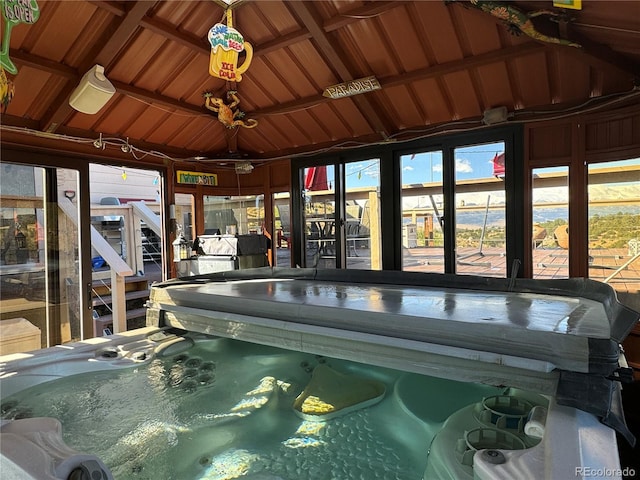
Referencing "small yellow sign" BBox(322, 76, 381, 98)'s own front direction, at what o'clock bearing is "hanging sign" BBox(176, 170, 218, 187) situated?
The hanging sign is roughly at 4 o'clock from the small yellow sign.

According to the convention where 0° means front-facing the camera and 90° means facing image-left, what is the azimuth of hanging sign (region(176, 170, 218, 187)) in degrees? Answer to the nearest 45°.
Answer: approximately 0°

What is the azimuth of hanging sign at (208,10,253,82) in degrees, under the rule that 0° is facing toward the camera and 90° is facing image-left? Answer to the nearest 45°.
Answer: approximately 0°

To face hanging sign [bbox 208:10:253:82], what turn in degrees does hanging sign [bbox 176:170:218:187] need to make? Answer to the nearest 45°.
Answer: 0° — it already faces it

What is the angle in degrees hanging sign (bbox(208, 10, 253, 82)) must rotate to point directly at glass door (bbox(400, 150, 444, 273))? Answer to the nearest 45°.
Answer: approximately 135° to its left

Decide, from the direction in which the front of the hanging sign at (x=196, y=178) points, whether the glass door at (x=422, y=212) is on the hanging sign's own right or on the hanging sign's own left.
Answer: on the hanging sign's own left

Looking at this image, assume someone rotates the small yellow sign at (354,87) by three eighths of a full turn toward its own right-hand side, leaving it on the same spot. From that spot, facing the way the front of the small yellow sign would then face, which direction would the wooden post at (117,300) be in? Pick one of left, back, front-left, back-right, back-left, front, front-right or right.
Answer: front-left

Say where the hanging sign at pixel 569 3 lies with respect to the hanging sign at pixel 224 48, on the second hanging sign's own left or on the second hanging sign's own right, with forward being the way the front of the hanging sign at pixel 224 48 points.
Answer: on the second hanging sign's own left

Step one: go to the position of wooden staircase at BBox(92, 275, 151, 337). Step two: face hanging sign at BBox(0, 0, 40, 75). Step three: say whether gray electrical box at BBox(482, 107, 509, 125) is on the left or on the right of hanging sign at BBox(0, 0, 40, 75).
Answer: left

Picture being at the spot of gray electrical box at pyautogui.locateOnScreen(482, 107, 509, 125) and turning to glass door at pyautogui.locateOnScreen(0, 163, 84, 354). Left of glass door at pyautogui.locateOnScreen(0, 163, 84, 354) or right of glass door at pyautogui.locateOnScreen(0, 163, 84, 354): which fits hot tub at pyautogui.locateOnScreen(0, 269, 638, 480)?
left

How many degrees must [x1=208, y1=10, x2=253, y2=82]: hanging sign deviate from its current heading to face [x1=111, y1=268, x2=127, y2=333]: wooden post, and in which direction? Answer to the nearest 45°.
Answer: approximately 135° to its right

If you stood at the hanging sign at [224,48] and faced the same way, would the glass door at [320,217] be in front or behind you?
behind
